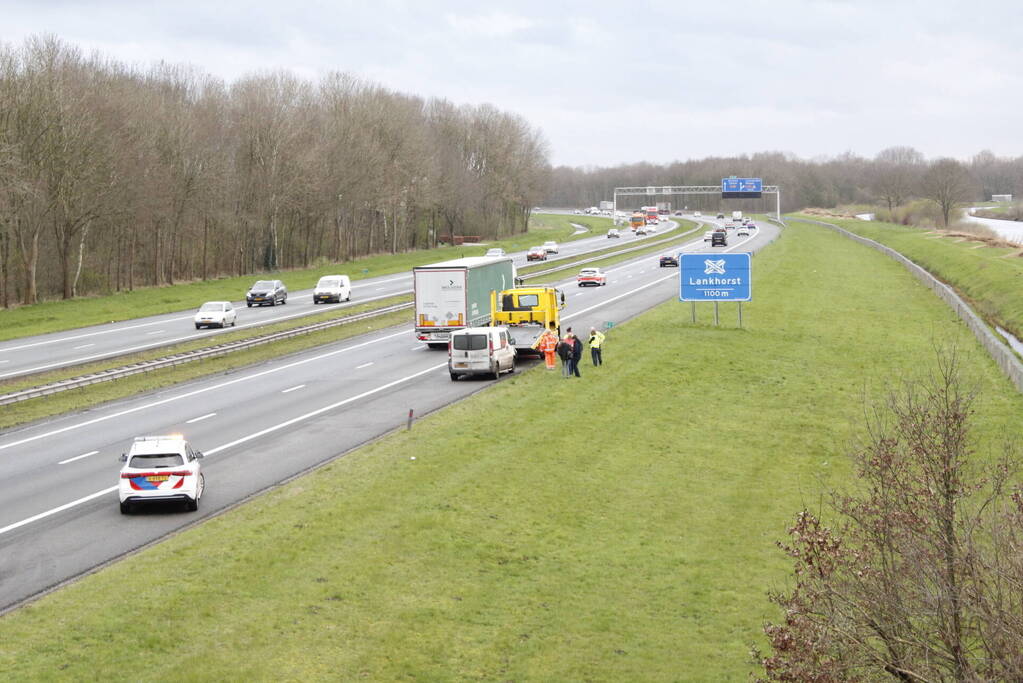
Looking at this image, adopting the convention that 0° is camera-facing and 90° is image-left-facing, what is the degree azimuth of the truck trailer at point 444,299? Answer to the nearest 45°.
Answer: approximately 225°

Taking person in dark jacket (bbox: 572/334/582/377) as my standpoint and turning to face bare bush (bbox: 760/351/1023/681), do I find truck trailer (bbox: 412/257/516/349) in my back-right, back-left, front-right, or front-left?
back-right

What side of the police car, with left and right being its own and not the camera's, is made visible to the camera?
back

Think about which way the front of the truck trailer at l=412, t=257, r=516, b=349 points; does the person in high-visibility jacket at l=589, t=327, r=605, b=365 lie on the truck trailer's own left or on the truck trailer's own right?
on the truck trailer's own right

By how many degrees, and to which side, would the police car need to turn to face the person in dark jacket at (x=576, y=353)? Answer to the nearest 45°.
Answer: approximately 45° to its right

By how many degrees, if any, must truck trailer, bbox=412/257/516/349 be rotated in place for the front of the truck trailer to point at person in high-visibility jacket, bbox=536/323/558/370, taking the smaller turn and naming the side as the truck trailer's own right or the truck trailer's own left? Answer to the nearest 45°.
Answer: approximately 90° to the truck trailer's own right

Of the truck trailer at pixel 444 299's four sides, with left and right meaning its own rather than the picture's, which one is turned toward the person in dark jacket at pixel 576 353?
back

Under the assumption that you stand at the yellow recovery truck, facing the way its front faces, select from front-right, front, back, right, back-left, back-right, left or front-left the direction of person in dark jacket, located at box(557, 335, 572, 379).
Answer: back

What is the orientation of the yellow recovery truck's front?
away from the camera

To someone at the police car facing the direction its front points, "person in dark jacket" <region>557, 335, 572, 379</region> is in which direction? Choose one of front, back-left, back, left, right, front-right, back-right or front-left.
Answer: front-right

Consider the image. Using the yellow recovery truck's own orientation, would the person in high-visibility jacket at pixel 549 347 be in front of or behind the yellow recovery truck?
behind

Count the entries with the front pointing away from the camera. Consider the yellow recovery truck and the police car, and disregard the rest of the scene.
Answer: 2
